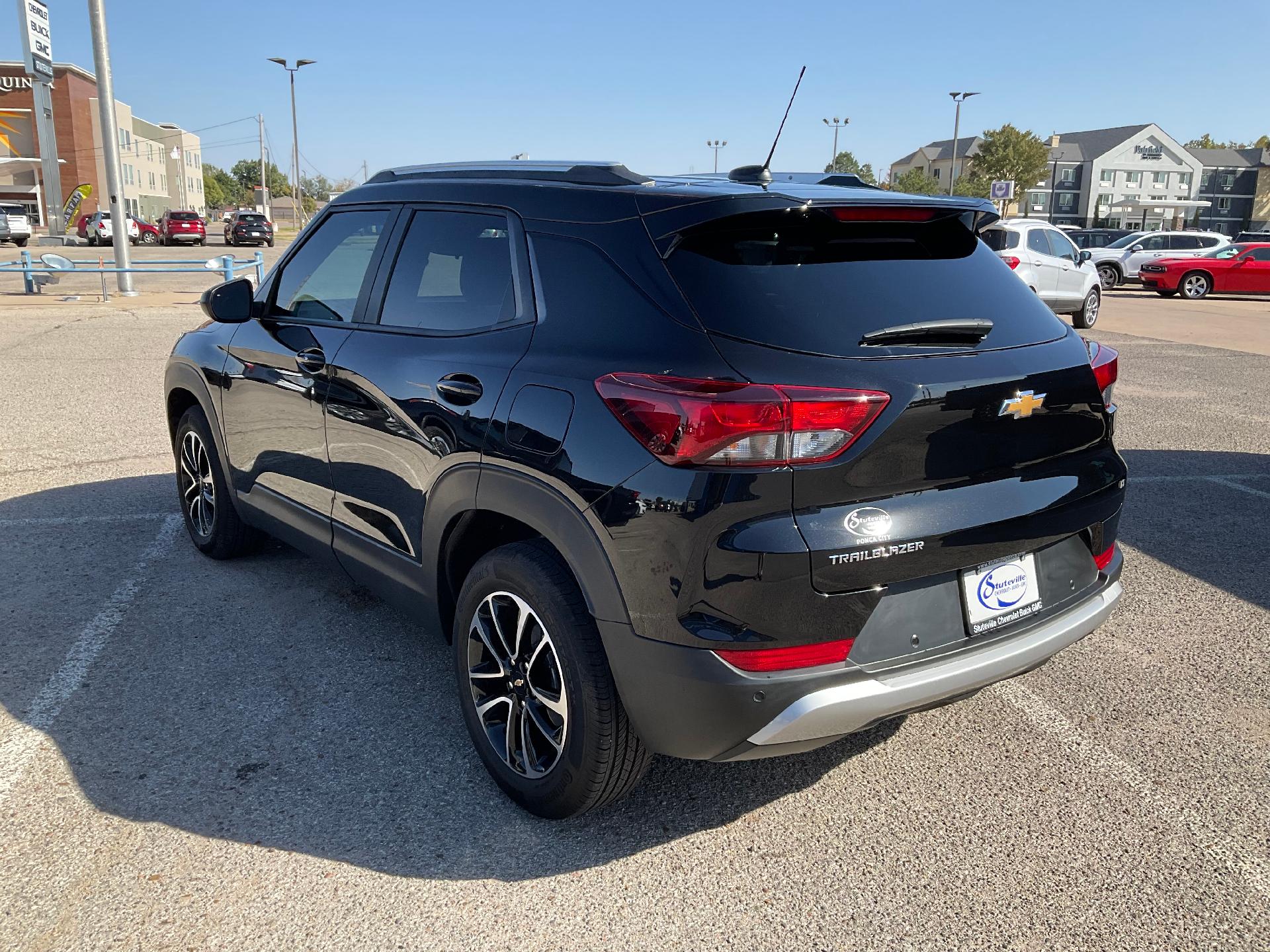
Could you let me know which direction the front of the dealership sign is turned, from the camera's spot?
facing the viewer and to the right of the viewer

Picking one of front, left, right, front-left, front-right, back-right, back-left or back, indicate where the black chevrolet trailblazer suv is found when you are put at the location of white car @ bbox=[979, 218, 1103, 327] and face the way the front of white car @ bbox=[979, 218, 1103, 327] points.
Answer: back-right

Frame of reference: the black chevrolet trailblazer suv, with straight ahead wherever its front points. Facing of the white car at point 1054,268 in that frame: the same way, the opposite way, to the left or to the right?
to the right

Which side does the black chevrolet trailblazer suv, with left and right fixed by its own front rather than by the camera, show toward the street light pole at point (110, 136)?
front

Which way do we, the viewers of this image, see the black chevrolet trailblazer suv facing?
facing away from the viewer and to the left of the viewer

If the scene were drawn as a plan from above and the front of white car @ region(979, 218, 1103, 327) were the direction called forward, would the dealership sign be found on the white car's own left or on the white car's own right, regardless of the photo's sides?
on the white car's own left

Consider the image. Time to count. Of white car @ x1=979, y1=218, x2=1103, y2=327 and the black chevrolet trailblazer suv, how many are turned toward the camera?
0

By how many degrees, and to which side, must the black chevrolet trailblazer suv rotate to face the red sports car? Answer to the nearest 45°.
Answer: approximately 90° to its right

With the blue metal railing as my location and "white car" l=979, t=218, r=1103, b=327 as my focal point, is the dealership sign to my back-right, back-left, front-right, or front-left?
back-left

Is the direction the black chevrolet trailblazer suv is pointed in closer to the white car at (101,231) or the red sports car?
the white car

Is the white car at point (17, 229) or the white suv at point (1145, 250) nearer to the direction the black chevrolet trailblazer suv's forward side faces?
the white car

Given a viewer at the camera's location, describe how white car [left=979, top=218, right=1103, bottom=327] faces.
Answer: facing away from the viewer and to the right of the viewer

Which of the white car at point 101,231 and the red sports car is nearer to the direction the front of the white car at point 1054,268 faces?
the red sports car

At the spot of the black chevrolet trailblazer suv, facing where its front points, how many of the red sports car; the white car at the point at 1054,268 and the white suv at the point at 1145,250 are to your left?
0

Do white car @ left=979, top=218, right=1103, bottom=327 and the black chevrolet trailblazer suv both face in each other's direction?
no

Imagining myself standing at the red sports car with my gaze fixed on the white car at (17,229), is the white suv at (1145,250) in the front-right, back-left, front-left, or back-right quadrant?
front-right

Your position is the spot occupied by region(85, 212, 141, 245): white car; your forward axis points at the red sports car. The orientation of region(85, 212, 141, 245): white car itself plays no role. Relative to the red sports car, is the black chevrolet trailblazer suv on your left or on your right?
right

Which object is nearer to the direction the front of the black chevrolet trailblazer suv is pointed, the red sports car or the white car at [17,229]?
the white car

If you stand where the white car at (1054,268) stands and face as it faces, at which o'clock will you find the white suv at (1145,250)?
The white suv is roughly at 11 o'clock from the white car.

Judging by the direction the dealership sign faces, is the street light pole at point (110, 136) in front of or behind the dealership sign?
in front
